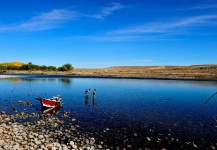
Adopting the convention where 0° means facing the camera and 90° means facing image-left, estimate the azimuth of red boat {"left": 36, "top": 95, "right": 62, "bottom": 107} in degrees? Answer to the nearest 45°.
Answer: approximately 90°
